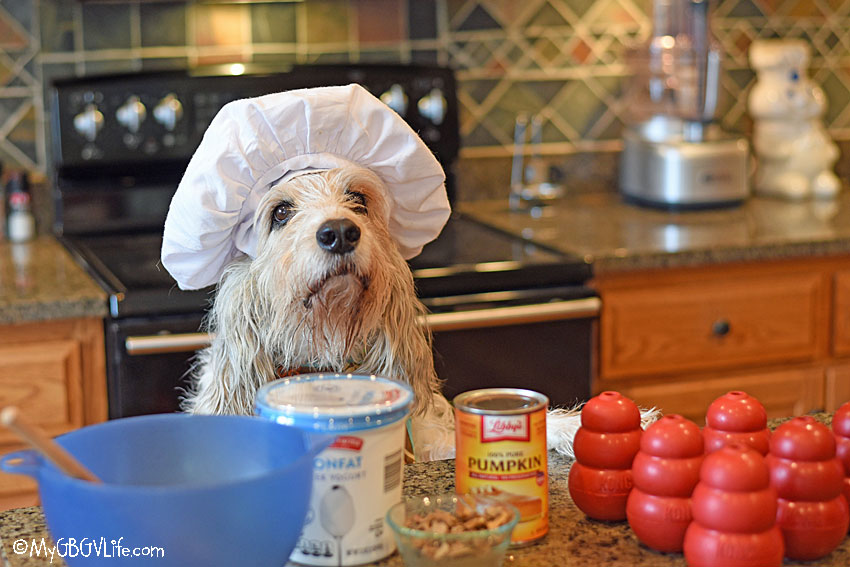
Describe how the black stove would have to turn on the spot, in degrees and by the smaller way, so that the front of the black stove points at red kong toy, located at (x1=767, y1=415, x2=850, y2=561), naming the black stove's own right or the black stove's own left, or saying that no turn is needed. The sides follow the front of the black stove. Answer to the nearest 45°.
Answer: approximately 45° to the black stove's own left

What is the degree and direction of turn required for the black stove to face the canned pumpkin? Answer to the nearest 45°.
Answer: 0° — it already faces it

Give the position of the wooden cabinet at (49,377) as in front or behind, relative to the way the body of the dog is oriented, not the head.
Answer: behind

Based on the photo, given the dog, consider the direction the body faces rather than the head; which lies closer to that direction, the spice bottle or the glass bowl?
the glass bowl

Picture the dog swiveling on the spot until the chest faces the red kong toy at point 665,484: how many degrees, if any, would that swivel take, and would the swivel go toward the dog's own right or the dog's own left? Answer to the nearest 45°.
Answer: approximately 45° to the dog's own left

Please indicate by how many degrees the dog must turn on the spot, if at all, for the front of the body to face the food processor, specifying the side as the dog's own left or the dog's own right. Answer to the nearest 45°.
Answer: approximately 135° to the dog's own left

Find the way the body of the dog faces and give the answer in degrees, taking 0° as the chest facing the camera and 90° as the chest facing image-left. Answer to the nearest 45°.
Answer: approximately 0°

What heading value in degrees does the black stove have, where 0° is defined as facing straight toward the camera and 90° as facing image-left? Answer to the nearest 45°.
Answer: approximately 0°

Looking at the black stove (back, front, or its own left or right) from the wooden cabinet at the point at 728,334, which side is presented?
left

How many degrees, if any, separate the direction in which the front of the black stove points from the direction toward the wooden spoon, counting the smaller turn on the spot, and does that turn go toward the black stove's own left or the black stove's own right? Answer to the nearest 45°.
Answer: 0° — it already faces it

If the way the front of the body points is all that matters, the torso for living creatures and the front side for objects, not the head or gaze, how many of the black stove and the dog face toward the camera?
2
